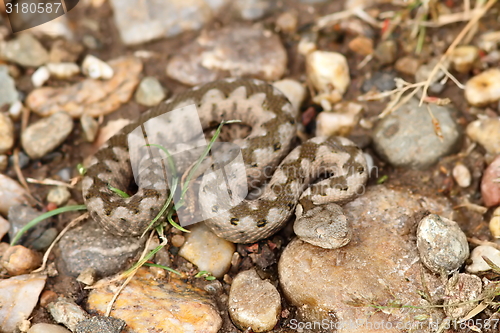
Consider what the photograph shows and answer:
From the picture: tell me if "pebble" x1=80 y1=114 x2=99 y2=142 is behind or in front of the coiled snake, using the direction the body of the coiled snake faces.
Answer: behind

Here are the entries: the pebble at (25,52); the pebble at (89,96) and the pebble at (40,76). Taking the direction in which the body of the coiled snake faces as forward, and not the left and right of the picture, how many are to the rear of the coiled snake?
3

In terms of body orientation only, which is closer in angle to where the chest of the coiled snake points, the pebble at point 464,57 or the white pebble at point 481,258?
the white pebble

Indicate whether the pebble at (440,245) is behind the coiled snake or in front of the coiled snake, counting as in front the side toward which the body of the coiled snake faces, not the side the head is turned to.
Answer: in front

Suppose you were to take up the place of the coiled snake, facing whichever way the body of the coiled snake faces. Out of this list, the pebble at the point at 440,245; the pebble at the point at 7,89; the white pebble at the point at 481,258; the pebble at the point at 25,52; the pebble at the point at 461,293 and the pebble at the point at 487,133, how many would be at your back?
2

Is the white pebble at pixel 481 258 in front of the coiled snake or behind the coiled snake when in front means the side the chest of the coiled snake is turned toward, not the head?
in front

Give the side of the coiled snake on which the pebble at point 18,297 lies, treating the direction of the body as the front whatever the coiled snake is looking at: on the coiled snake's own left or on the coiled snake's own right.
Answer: on the coiled snake's own right

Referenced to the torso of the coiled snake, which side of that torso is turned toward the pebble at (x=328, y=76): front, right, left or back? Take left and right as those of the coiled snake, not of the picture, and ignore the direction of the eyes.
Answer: left

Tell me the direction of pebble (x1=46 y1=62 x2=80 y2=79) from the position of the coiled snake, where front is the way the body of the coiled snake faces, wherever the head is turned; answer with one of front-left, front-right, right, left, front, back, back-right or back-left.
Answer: back
